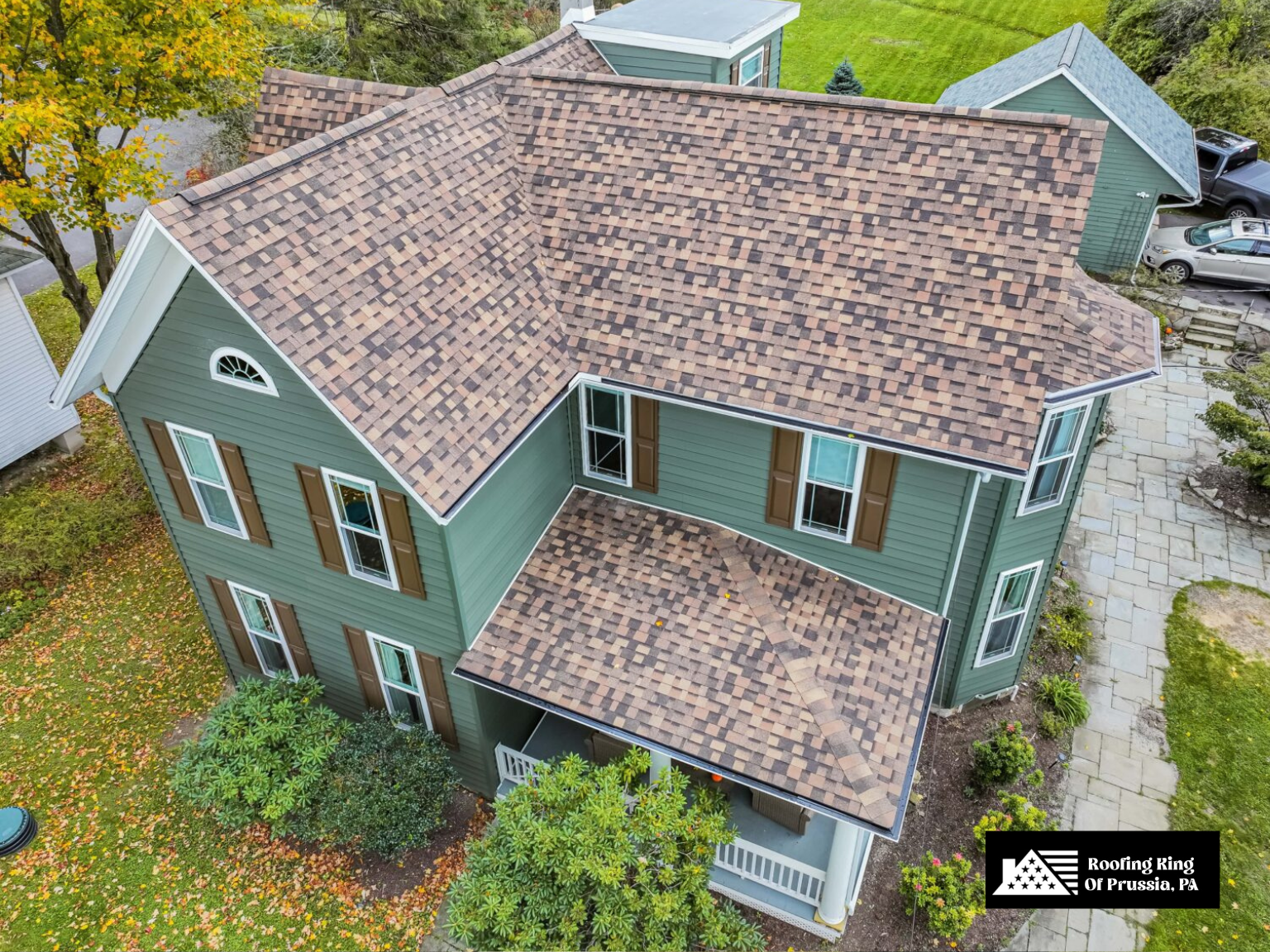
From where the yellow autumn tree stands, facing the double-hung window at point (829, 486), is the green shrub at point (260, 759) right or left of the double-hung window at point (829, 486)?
right

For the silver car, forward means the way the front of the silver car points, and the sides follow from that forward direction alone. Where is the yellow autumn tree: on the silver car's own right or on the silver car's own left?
on the silver car's own left

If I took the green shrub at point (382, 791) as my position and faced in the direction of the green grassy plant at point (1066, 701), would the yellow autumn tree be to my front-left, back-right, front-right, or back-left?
back-left
